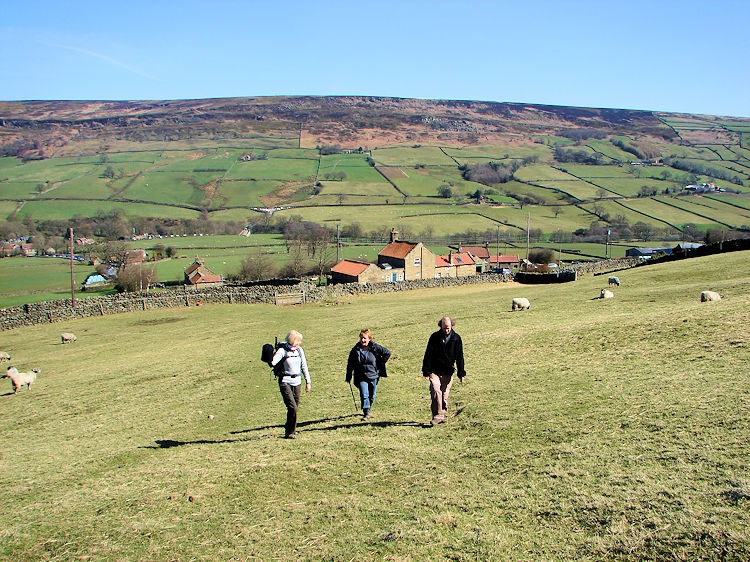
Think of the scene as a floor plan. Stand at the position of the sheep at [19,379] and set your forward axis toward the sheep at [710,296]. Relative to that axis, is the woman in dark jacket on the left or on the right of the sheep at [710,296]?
right

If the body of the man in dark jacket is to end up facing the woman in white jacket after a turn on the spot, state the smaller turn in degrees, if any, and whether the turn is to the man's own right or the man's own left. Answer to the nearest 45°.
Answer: approximately 90° to the man's own right

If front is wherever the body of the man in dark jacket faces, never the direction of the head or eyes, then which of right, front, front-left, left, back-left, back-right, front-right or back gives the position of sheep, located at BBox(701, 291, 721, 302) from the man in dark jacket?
back-left

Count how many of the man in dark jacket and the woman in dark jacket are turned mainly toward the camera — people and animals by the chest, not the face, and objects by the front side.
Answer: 2

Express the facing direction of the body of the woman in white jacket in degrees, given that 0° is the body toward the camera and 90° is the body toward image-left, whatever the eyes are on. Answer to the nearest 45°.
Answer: approximately 315°

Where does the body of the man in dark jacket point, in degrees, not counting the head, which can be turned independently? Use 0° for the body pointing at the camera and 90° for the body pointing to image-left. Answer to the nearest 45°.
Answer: approximately 0°

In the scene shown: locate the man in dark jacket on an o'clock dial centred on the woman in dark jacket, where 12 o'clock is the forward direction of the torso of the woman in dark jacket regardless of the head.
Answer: The man in dark jacket is roughly at 10 o'clock from the woman in dark jacket.

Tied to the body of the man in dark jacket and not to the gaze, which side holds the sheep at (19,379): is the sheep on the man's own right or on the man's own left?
on the man's own right
